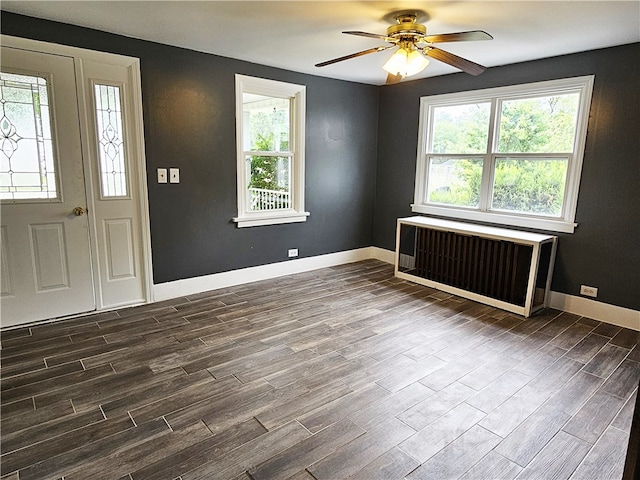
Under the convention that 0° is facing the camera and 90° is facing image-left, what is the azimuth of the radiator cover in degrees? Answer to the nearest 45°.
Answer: approximately 45°

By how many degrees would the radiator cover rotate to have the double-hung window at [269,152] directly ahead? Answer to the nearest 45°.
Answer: approximately 45° to its right

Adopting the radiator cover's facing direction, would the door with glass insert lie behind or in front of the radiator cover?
in front
